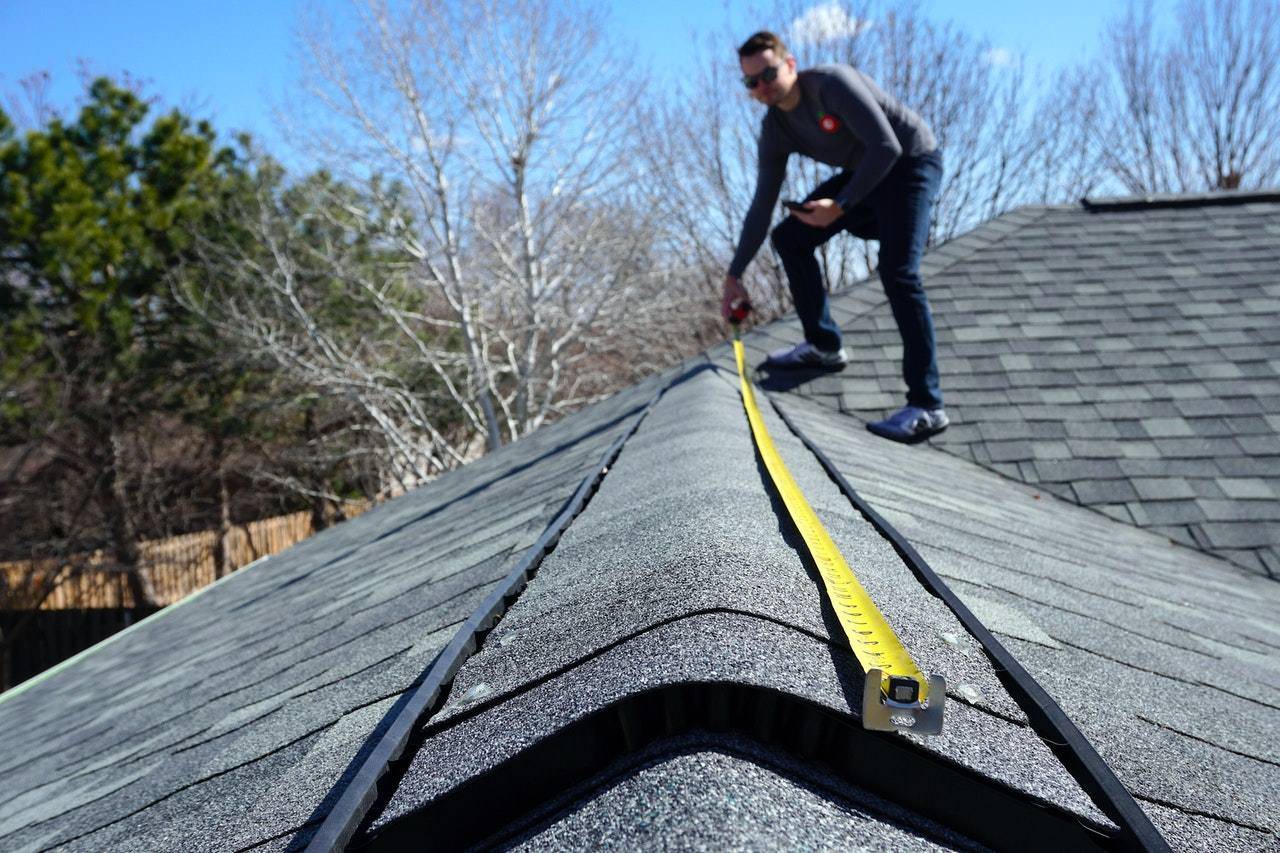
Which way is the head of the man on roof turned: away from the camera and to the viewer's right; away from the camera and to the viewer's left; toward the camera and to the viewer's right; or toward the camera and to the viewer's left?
toward the camera and to the viewer's left

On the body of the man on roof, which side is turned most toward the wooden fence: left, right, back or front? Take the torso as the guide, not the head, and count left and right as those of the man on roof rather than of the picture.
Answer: right

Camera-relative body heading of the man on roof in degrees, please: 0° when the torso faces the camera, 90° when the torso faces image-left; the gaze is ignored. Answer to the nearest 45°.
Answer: approximately 45°
